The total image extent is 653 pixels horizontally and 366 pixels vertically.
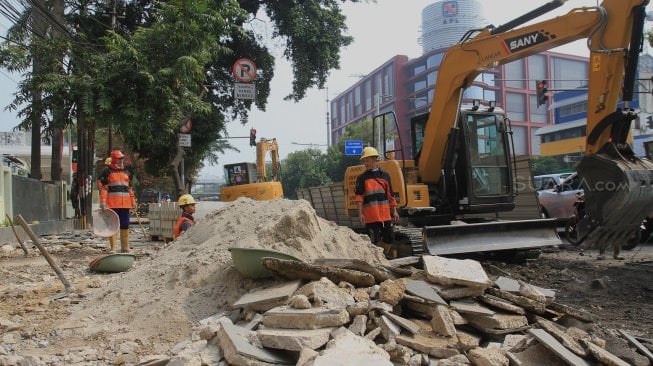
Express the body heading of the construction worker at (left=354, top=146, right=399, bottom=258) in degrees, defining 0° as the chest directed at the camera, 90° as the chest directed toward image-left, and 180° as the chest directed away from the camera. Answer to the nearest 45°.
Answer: approximately 0°

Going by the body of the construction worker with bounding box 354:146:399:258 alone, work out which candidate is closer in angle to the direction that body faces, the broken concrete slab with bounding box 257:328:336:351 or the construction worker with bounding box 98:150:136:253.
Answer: the broken concrete slab

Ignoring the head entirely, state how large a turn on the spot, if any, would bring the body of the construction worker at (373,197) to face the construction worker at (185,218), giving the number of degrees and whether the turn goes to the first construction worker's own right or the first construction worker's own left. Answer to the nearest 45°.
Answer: approximately 90° to the first construction worker's own right

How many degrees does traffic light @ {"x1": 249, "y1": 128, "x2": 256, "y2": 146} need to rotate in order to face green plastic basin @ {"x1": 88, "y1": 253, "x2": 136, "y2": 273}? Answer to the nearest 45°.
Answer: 0° — it already faces it

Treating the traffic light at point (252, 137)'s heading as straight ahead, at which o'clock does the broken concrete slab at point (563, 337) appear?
The broken concrete slab is roughly at 12 o'clock from the traffic light.

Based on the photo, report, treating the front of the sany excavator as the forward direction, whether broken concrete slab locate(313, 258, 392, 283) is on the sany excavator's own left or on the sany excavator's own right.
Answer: on the sany excavator's own right

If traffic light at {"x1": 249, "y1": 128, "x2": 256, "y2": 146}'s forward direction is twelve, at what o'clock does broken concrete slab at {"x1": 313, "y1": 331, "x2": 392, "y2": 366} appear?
The broken concrete slab is roughly at 12 o'clock from the traffic light.

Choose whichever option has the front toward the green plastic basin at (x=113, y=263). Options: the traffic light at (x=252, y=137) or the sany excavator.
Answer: the traffic light

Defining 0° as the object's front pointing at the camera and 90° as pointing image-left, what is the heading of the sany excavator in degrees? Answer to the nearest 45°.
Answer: approximately 315°
